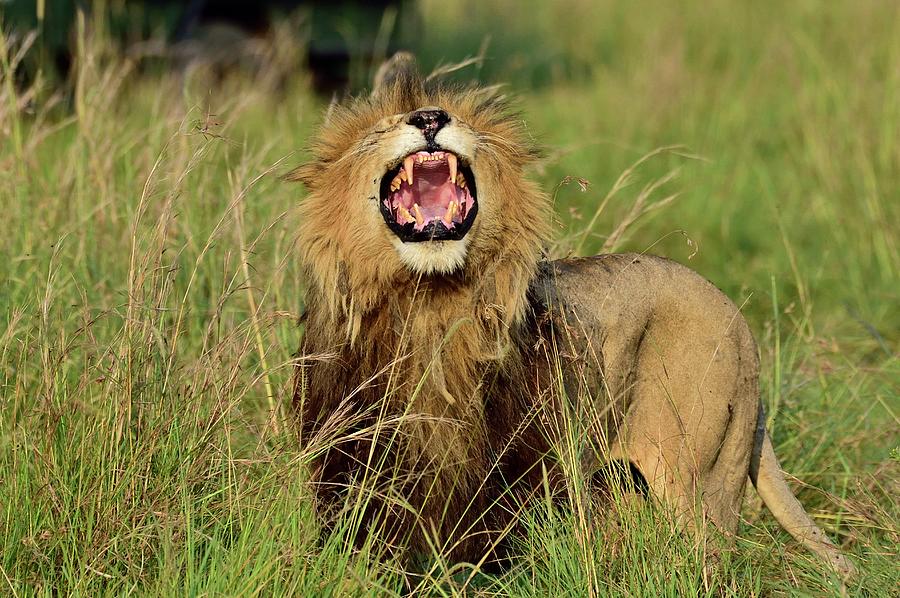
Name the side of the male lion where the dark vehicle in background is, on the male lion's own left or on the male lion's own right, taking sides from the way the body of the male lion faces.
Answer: on the male lion's own right

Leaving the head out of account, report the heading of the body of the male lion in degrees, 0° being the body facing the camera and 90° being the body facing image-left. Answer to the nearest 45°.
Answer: approximately 45°
